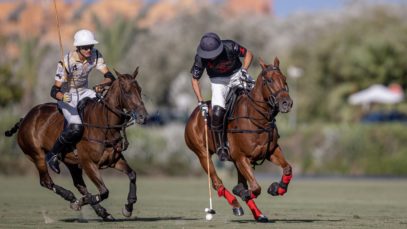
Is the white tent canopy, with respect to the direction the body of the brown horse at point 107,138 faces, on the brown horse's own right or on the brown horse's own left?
on the brown horse's own left

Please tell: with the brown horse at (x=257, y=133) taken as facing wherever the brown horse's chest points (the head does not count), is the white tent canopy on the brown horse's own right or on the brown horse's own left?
on the brown horse's own left

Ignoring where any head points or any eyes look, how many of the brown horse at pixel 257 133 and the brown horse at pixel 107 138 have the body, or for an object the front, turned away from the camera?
0

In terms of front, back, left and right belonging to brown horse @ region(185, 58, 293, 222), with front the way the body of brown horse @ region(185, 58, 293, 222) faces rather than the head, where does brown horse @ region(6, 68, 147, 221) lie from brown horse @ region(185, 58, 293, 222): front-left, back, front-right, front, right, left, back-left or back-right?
back-right

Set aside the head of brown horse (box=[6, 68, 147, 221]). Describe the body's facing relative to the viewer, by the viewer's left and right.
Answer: facing the viewer and to the right of the viewer

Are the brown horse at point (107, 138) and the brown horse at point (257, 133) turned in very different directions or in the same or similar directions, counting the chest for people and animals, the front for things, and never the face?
same or similar directions

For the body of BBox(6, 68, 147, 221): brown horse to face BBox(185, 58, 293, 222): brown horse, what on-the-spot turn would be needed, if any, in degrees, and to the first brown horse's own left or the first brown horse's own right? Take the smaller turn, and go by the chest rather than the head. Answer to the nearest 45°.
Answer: approximately 45° to the first brown horse's own left
